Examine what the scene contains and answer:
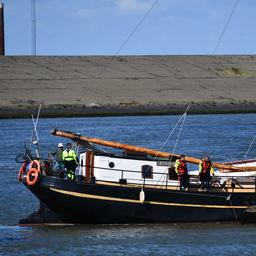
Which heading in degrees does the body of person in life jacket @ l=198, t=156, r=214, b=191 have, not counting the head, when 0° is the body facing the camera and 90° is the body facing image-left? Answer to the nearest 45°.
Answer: approximately 0°

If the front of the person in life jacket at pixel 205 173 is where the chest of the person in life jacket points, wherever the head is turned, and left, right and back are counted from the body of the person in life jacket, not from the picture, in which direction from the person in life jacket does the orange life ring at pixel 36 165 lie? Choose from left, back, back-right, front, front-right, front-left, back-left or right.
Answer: right

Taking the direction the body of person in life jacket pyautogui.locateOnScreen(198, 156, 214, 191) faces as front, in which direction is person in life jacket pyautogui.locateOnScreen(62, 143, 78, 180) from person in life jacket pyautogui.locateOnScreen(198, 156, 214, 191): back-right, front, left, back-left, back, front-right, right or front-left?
right

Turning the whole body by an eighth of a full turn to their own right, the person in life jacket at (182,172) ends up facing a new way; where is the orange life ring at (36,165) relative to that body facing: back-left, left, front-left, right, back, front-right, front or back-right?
right

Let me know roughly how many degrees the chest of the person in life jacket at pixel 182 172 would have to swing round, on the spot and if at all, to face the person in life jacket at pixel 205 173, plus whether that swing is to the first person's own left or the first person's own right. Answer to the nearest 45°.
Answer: approximately 45° to the first person's own left

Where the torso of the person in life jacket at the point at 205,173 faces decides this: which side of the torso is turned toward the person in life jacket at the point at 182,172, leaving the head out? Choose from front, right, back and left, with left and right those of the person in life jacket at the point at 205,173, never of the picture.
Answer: right

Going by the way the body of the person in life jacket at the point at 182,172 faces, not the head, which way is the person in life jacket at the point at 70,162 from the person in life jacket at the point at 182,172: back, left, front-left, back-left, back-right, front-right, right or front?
back-right
